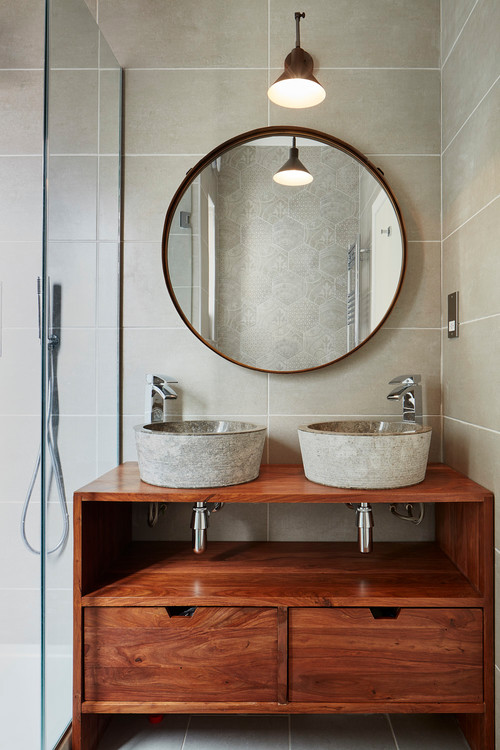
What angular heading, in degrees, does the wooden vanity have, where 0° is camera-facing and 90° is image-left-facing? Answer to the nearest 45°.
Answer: approximately 0°

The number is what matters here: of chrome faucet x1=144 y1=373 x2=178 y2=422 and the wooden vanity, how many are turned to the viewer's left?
0

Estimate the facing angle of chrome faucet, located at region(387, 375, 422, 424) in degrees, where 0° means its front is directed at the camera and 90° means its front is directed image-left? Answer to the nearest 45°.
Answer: approximately 45°

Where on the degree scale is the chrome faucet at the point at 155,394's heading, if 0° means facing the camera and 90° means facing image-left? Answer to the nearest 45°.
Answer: approximately 315°

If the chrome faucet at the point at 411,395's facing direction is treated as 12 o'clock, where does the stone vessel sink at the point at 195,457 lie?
The stone vessel sink is roughly at 12 o'clock from the chrome faucet.
